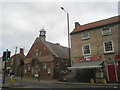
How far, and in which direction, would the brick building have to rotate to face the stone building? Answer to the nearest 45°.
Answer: approximately 90° to its left

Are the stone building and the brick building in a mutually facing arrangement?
no

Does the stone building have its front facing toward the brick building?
no

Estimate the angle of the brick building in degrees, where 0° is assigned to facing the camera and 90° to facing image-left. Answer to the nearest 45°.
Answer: approximately 45°

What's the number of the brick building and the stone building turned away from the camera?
0

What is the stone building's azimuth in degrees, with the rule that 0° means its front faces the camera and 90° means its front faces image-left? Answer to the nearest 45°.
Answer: approximately 45°
